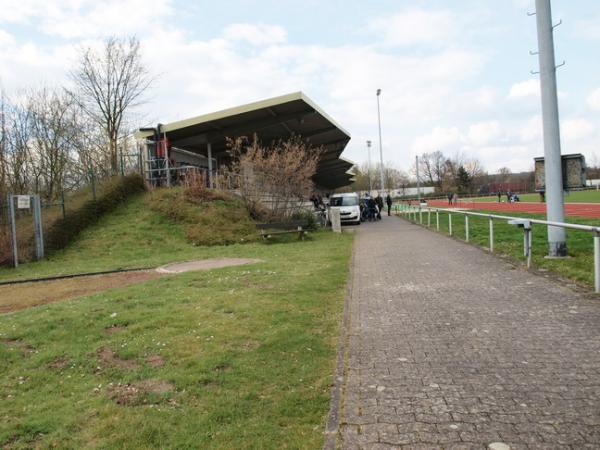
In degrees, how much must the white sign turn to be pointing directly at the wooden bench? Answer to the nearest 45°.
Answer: approximately 90° to its left

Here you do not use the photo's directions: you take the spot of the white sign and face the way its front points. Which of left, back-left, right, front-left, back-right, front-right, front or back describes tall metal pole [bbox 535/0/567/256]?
front-left

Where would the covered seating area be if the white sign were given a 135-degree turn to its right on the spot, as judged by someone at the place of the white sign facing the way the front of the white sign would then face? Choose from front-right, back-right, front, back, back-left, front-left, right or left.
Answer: right

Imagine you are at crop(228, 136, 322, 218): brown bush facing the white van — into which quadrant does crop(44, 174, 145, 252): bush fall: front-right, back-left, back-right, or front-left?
back-left

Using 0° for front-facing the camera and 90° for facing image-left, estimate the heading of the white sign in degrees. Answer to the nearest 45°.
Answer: approximately 0°

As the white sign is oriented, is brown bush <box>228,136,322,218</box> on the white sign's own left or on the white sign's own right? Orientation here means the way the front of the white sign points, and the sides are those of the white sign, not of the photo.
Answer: on the white sign's own left

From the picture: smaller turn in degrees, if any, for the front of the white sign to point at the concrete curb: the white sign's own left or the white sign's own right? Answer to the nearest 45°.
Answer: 0° — it already faces it

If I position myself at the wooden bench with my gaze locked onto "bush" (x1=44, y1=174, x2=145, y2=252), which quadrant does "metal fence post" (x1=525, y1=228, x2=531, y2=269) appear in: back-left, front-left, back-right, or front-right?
back-left
